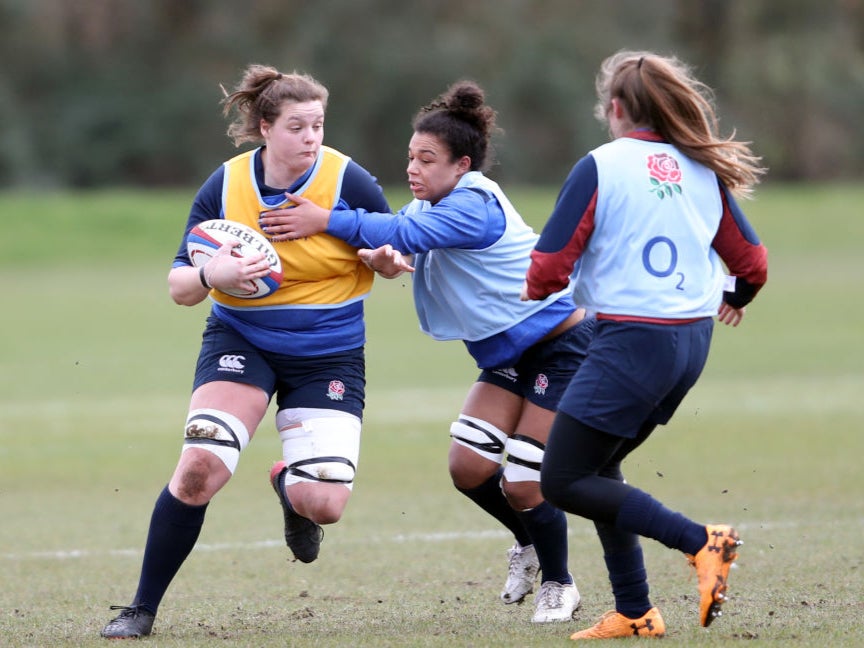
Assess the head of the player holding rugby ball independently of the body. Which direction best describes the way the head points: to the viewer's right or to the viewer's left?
to the viewer's right

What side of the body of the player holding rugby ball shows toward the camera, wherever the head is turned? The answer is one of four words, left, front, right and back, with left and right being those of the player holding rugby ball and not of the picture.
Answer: front
